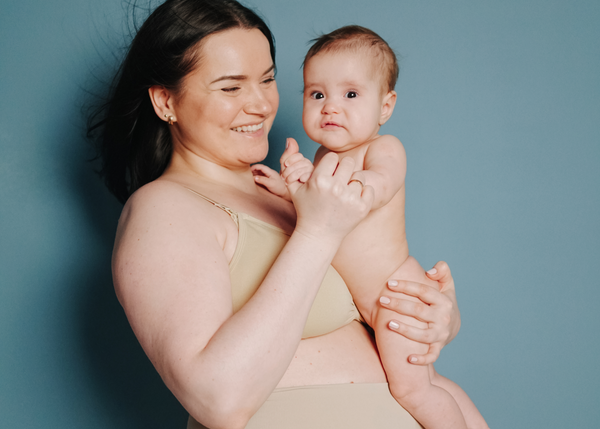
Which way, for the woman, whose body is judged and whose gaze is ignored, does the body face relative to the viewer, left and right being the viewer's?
facing the viewer and to the right of the viewer

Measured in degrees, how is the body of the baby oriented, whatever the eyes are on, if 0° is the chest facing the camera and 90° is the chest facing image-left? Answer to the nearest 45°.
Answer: approximately 45°
